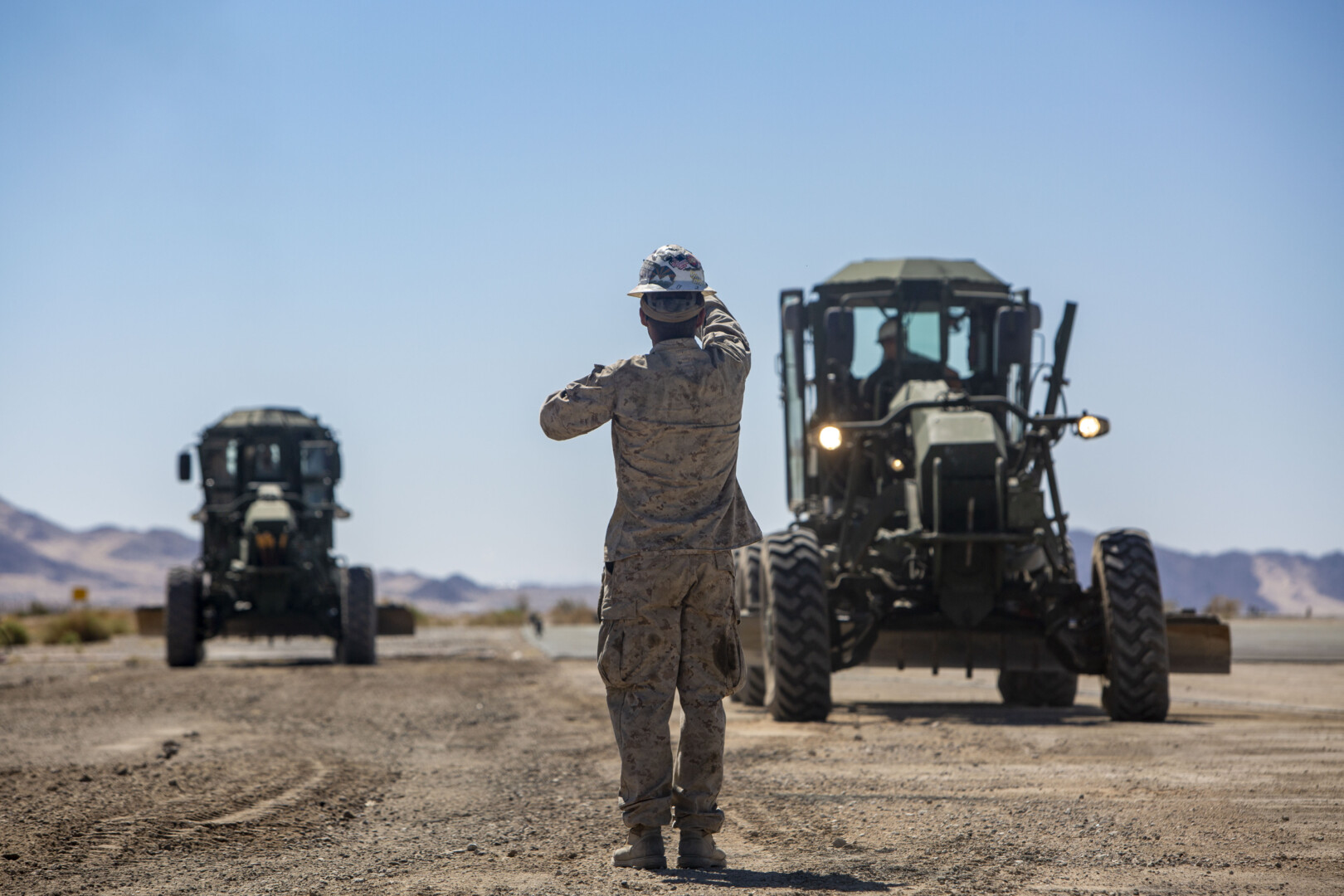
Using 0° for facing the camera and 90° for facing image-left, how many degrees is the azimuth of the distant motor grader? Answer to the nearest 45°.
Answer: approximately 0°

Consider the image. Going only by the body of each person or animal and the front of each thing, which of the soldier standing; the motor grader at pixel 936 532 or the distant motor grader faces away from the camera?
the soldier standing

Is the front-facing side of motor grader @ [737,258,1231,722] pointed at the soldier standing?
yes

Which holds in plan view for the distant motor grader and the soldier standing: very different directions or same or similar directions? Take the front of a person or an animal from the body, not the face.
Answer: very different directions

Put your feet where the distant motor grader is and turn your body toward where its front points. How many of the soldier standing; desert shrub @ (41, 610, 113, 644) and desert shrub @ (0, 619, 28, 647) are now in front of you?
1

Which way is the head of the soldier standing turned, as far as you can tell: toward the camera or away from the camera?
away from the camera

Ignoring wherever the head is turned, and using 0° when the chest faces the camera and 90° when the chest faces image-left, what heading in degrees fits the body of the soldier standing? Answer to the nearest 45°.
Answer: approximately 180°

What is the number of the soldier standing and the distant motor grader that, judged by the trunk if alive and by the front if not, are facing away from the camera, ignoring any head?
1

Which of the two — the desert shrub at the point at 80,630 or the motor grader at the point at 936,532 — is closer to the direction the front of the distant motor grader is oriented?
the motor grader
